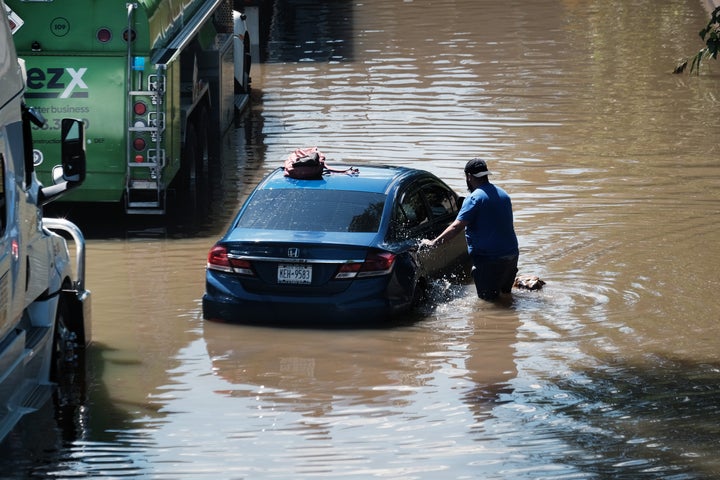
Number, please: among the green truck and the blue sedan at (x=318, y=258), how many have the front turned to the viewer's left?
0

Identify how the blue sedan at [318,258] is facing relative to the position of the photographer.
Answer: facing away from the viewer and to the right of the viewer

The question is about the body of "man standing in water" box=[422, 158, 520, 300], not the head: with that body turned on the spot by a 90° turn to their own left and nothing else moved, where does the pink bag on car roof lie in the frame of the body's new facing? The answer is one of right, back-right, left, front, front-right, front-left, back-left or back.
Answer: front-right

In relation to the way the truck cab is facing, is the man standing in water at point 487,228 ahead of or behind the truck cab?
ahead

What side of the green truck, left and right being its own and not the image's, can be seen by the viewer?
back

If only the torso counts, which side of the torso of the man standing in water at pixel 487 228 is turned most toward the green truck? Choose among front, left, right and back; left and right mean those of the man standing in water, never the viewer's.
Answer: front

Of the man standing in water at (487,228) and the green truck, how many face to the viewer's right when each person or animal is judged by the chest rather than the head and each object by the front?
0

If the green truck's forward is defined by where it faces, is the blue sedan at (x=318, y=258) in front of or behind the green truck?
behind

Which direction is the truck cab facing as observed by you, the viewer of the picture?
facing away from the viewer and to the right of the viewer
